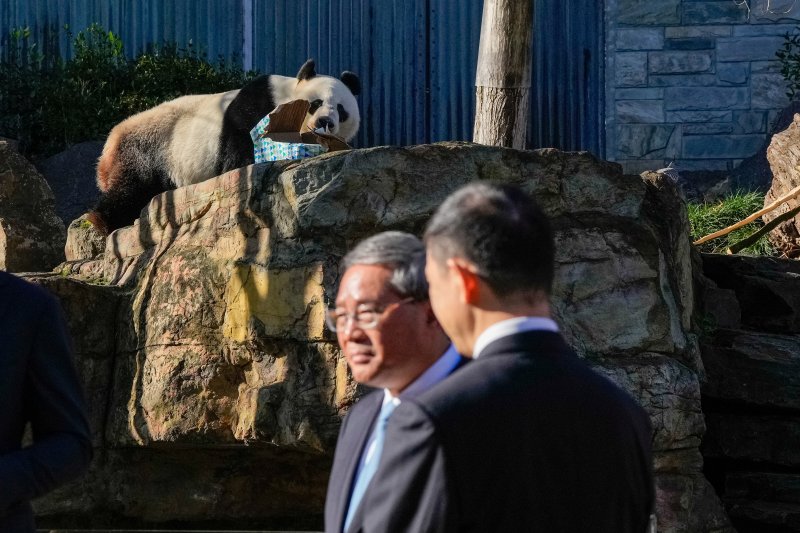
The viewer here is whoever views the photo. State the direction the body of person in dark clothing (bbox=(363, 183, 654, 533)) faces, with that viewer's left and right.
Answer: facing away from the viewer and to the left of the viewer

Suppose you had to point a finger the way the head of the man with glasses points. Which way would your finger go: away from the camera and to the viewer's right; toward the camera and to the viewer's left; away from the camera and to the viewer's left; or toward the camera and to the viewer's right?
toward the camera and to the viewer's left

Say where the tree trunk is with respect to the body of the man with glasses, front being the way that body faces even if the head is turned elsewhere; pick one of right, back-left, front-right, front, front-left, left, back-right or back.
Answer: back-right

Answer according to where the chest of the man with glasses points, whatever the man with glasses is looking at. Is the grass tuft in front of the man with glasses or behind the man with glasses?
behind

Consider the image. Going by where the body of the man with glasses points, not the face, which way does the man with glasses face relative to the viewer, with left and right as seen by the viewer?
facing the viewer and to the left of the viewer

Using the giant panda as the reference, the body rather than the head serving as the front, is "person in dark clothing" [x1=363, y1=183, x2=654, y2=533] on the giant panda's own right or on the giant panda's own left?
on the giant panda's own right

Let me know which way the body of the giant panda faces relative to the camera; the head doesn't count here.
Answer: to the viewer's right

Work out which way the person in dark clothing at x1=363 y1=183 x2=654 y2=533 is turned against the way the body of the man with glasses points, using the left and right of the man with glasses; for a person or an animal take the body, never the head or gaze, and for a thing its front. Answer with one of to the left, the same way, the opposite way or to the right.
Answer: to the right

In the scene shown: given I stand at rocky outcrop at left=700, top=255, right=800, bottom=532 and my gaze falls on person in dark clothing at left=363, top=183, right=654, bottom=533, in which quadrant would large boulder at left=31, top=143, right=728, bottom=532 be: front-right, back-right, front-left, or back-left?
front-right

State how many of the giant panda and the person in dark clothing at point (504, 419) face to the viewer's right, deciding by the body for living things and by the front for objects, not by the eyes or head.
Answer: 1

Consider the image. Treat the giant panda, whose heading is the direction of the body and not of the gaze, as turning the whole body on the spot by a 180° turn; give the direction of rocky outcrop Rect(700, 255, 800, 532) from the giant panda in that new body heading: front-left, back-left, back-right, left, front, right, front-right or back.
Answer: back-left
